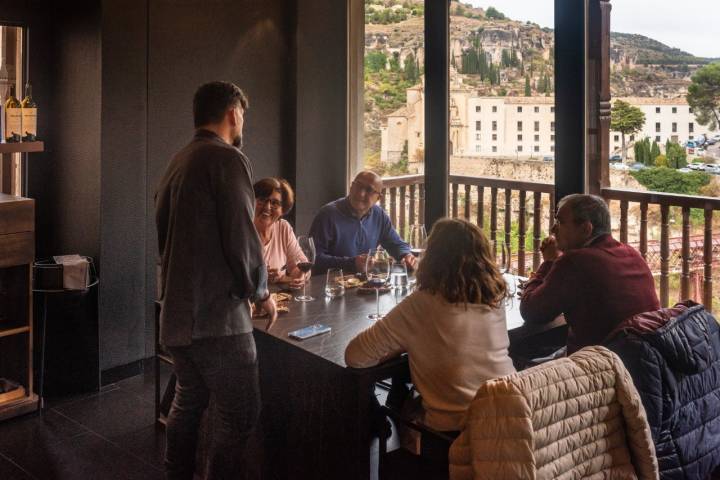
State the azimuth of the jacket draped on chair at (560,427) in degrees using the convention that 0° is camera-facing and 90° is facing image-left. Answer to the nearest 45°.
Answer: approximately 135°

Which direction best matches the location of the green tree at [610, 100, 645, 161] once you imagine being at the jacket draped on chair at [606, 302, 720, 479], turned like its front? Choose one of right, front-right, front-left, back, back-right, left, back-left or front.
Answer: front-right

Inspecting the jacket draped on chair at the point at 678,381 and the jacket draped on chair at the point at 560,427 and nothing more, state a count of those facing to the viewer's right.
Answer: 0

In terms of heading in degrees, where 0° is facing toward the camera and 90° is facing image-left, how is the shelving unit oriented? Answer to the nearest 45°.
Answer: approximately 315°

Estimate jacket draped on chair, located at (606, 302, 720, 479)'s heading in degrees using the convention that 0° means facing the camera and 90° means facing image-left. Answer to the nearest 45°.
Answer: approximately 135°

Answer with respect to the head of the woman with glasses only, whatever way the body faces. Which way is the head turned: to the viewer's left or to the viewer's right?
to the viewer's left

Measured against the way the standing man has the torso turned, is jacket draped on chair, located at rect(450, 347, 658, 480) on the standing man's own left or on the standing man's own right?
on the standing man's own right

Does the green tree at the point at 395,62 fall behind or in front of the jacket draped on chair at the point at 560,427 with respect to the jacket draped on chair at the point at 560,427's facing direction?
in front

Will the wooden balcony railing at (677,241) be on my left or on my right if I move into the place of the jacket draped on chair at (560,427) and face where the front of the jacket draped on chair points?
on my right

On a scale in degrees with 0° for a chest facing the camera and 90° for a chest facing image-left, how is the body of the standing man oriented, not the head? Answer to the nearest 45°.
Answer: approximately 225°

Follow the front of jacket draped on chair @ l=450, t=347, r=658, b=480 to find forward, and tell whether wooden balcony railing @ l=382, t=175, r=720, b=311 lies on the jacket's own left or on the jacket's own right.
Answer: on the jacket's own right

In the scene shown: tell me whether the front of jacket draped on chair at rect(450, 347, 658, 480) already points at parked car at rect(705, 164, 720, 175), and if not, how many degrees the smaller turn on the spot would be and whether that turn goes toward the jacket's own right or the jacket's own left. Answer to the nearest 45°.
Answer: approximately 45° to the jacket's own right
